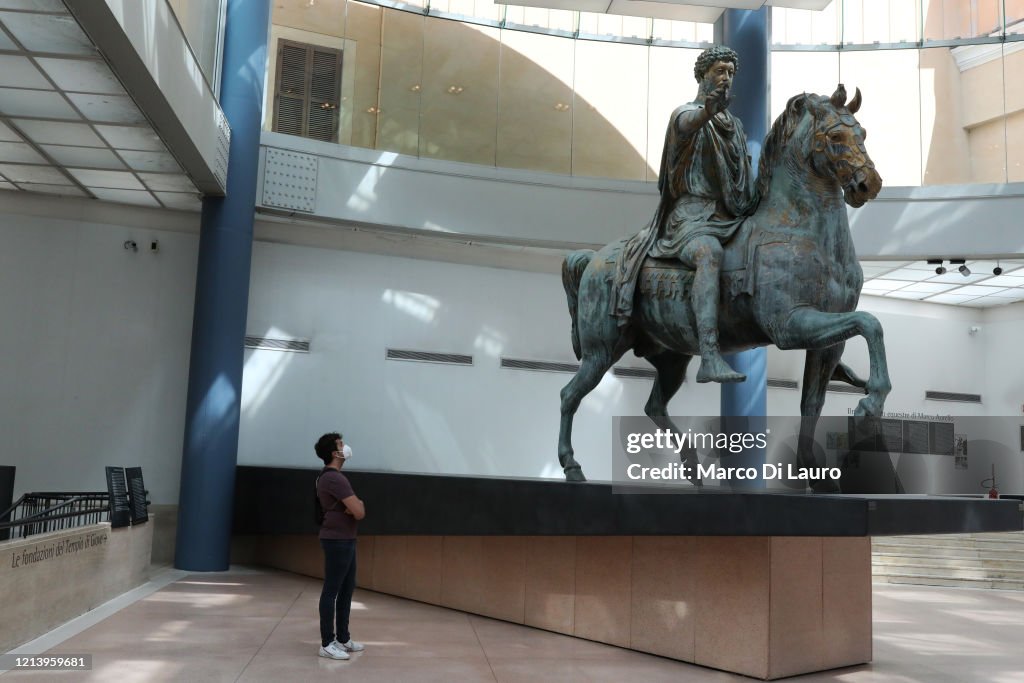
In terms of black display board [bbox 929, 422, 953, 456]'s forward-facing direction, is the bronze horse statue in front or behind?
in front

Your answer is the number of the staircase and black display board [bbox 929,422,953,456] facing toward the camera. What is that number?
2

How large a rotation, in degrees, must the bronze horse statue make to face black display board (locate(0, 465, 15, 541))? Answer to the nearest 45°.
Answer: approximately 135° to its right

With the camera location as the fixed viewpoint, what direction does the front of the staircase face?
facing the viewer

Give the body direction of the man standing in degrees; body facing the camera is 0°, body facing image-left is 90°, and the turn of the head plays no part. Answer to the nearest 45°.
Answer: approximately 270°

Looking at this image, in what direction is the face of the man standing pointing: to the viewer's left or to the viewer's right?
to the viewer's right

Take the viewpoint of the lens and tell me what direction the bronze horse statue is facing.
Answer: facing the viewer and to the right of the viewer

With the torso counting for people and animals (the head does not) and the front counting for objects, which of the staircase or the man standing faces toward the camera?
the staircase

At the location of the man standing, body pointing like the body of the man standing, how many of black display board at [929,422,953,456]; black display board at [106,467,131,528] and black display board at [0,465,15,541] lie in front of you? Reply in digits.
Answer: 1

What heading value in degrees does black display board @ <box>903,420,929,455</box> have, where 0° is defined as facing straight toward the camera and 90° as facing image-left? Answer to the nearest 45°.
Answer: approximately 0°

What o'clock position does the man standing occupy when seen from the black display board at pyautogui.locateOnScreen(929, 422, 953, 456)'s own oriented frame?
The man standing is roughly at 2 o'clock from the black display board.

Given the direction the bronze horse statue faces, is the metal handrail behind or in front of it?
behind

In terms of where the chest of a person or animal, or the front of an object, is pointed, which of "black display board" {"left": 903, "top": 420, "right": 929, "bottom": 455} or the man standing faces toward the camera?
the black display board

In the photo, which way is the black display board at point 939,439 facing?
toward the camera
